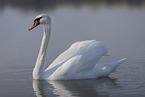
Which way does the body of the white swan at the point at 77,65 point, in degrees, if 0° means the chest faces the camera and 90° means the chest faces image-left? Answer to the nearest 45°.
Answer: approximately 90°
